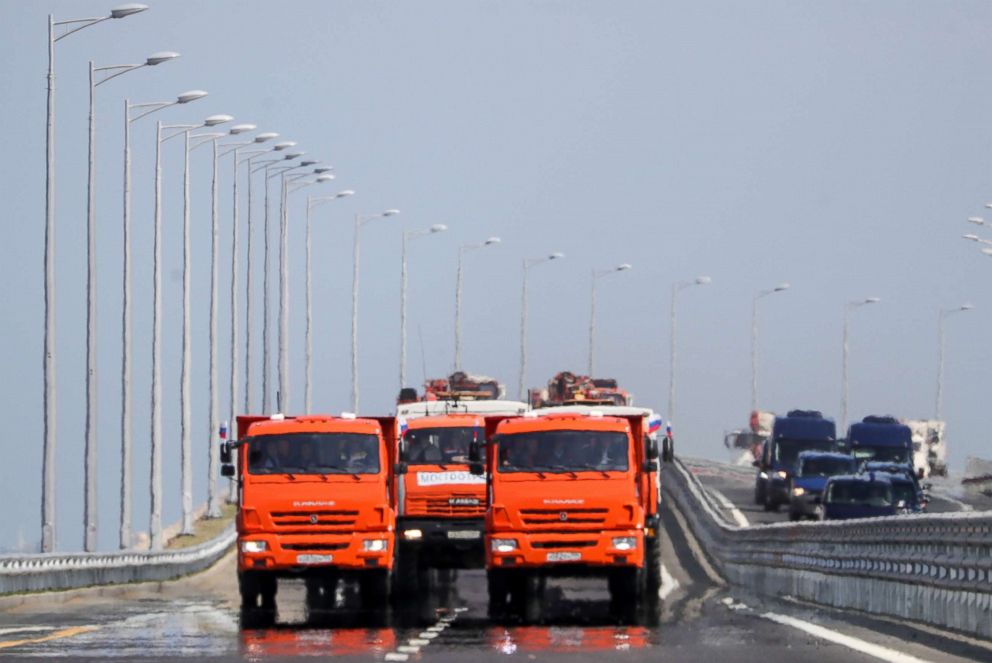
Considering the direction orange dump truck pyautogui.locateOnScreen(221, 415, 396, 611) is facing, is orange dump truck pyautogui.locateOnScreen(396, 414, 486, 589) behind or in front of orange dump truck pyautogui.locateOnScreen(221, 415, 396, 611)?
behind

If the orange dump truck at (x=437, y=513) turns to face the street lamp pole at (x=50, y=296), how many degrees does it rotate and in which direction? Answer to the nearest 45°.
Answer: approximately 135° to its right

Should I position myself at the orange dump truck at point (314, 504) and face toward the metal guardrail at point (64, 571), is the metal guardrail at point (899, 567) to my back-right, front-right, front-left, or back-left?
back-right

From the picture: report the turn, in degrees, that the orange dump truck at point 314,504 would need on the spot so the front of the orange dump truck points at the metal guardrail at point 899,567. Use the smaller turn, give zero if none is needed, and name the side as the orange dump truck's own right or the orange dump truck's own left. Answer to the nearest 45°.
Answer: approximately 45° to the orange dump truck's own left

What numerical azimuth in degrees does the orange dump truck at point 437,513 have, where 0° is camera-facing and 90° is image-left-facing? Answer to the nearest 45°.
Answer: approximately 0°

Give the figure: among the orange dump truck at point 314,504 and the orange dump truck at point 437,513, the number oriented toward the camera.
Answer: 2

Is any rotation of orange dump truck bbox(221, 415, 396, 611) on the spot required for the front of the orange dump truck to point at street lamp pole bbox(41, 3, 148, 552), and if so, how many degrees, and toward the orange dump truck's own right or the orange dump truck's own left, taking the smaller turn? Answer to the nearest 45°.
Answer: approximately 135° to the orange dump truck's own right

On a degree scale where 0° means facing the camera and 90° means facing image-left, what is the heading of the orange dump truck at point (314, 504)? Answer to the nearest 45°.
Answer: approximately 0°
